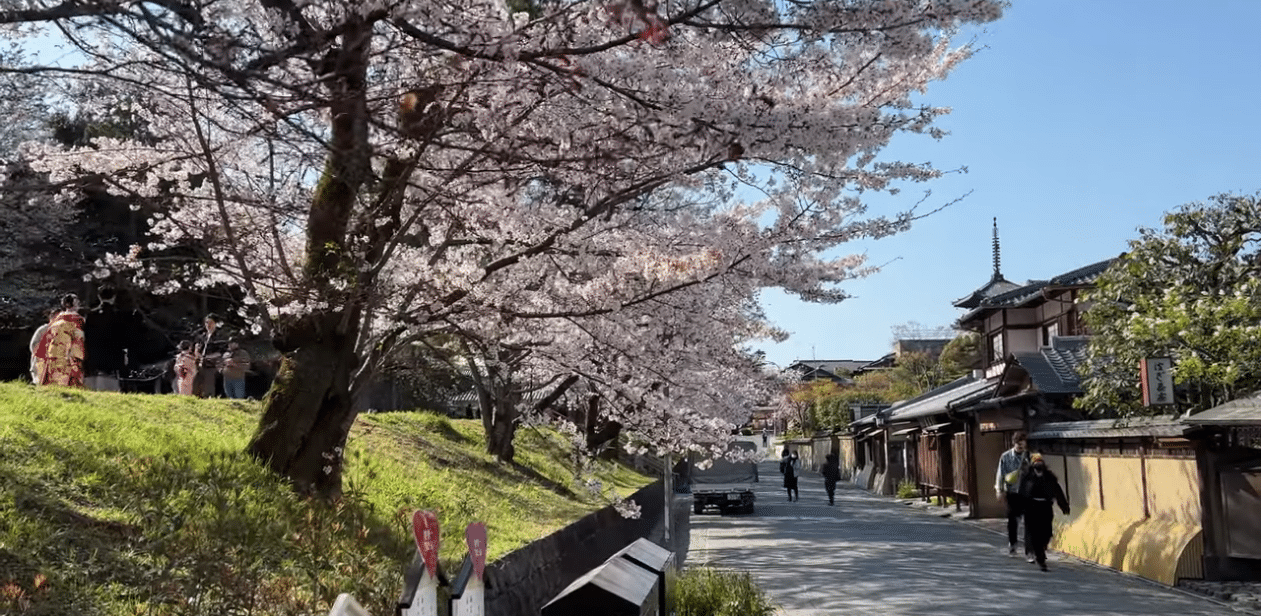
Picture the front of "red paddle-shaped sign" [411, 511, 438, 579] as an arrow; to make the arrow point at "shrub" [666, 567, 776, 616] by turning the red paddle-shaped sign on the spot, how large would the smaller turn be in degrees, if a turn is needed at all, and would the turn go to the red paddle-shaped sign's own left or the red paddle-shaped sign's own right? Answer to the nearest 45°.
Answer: approximately 135° to the red paddle-shaped sign's own left

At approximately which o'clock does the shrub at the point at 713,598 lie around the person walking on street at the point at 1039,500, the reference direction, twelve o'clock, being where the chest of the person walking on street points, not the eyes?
The shrub is roughly at 1 o'clock from the person walking on street.

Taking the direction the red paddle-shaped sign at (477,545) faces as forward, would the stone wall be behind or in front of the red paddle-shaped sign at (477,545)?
behind

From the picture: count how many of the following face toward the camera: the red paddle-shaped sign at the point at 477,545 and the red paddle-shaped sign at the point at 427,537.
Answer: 2

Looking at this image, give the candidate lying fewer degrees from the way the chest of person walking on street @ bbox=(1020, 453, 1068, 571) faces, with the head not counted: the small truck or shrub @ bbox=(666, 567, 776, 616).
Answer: the shrub

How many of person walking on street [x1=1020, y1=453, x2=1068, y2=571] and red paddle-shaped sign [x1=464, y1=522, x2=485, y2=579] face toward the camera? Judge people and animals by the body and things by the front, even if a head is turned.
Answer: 2

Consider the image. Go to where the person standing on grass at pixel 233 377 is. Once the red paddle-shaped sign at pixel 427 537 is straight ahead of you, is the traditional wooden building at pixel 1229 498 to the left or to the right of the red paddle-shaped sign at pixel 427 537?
left

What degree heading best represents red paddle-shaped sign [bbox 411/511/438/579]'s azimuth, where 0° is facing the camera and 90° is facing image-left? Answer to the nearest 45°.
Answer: approximately 0°

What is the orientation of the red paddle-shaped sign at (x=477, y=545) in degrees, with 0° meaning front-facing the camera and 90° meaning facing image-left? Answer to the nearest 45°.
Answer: approximately 0°

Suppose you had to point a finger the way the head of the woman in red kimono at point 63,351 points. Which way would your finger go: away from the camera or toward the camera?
away from the camera

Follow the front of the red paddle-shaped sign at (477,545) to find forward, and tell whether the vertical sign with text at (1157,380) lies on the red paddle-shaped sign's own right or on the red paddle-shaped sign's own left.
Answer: on the red paddle-shaped sign's own left
